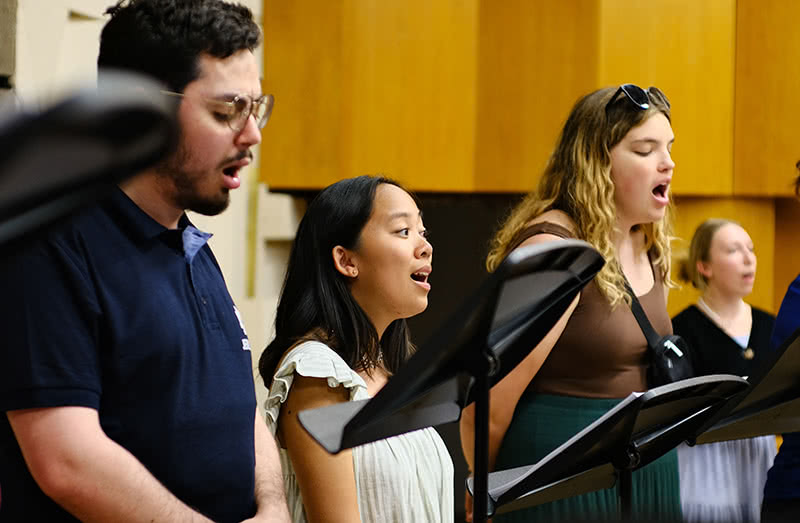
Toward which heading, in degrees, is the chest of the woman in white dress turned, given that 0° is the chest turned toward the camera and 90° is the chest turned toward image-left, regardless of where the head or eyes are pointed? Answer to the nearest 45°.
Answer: approximately 315°

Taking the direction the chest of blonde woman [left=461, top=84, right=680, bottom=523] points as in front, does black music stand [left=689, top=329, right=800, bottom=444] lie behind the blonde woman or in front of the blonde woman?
in front

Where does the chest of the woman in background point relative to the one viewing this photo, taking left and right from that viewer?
facing the viewer and to the right of the viewer

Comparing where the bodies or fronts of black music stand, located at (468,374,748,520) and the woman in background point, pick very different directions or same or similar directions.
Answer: very different directions

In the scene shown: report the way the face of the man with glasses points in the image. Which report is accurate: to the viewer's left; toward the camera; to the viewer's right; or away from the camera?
to the viewer's right

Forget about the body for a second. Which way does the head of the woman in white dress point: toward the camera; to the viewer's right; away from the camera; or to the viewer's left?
to the viewer's right

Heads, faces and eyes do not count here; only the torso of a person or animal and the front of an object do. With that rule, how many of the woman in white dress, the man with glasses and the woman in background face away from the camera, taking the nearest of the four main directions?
0

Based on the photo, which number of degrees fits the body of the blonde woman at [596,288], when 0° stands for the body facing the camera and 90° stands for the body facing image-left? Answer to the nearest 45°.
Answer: approximately 315°
